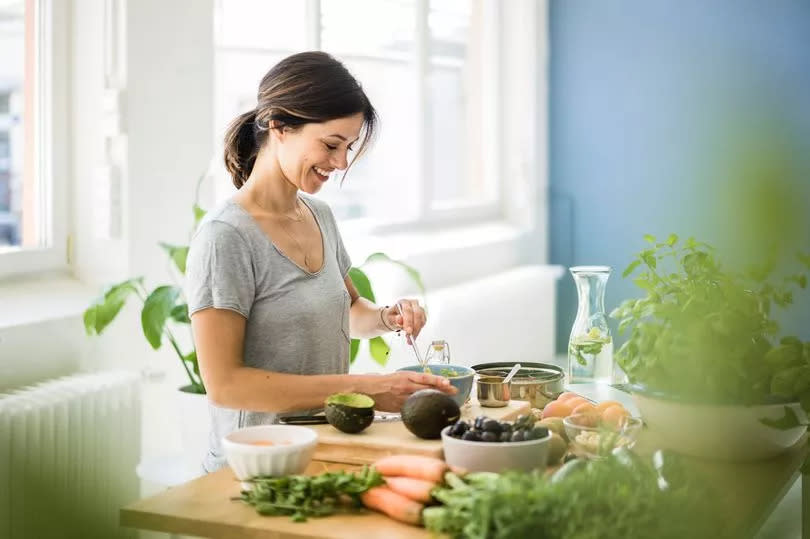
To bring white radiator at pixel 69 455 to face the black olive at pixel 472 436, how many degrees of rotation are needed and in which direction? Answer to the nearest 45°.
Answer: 0° — it already faces it

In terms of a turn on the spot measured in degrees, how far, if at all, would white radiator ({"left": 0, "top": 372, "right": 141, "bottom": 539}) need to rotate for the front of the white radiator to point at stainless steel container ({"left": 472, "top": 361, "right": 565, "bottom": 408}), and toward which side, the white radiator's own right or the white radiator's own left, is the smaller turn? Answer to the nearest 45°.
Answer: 0° — it already faces it

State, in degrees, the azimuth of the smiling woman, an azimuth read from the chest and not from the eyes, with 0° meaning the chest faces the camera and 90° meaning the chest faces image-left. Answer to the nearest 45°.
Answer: approximately 315°

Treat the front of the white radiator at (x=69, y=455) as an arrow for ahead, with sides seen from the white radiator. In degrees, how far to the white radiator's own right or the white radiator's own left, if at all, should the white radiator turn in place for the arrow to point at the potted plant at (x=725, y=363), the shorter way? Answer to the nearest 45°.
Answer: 0° — it already faces it

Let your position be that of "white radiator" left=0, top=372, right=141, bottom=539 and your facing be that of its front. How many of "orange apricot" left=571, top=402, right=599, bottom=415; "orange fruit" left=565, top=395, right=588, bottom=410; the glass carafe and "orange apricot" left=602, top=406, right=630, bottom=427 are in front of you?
4

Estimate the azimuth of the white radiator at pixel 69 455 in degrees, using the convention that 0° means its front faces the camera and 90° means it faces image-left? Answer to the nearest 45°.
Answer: approximately 315°

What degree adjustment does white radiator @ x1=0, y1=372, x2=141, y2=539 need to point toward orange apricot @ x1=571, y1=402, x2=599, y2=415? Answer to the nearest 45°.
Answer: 0° — it already faces it
